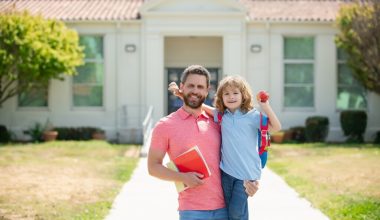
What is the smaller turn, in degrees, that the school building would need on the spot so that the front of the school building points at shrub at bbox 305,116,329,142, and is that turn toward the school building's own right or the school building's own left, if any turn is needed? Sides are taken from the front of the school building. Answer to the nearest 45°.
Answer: approximately 90° to the school building's own left

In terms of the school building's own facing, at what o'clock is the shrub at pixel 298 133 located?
The shrub is roughly at 9 o'clock from the school building.

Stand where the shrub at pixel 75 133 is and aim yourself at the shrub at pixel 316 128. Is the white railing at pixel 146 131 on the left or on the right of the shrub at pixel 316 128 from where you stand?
right

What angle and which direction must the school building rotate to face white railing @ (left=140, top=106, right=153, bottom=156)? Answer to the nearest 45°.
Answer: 0° — it already faces it

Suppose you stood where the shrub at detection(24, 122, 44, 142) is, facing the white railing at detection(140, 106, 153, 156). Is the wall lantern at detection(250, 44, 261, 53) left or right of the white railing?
left

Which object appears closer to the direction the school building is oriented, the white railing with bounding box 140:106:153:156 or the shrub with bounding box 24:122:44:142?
the white railing

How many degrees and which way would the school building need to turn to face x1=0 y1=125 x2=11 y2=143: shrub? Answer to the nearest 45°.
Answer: approximately 90° to its right

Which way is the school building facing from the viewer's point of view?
toward the camera

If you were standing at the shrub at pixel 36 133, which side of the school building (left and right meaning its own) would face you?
right

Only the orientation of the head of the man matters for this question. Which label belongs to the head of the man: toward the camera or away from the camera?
toward the camera

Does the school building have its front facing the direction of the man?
yes
